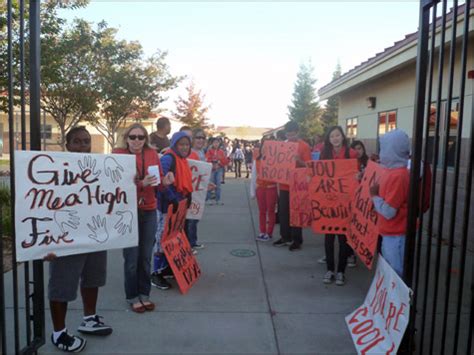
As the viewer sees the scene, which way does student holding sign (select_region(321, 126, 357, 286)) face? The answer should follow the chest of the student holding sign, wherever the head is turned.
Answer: toward the camera

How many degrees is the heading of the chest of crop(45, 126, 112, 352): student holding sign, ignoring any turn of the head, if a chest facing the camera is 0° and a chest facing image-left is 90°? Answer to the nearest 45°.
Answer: approximately 315°

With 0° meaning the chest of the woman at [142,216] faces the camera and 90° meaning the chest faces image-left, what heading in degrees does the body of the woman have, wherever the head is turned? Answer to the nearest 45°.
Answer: approximately 0°

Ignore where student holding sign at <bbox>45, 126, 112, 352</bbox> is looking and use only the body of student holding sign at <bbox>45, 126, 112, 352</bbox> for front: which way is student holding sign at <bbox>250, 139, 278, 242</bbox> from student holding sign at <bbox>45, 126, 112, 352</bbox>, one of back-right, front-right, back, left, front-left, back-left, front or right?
left

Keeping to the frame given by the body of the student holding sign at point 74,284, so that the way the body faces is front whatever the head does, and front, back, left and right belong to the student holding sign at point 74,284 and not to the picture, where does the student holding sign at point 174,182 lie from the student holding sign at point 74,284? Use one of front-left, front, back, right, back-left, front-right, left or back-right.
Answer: left

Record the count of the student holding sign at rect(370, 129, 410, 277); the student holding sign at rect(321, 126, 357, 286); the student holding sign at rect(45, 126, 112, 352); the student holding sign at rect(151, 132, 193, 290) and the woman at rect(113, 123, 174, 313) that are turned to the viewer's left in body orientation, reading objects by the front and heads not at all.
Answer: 1

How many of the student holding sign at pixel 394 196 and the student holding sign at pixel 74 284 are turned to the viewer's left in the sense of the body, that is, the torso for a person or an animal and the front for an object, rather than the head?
1

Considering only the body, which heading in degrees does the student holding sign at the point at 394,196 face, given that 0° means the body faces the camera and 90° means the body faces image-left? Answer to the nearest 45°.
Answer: approximately 90°

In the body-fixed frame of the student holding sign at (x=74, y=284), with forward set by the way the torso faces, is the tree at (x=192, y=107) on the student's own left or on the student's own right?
on the student's own left

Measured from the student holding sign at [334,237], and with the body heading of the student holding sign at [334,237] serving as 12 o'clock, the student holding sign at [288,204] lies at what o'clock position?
the student holding sign at [288,204] is roughly at 5 o'clock from the student holding sign at [334,237].

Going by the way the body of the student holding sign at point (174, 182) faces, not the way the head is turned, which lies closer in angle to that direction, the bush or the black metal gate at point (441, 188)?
the black metal gate

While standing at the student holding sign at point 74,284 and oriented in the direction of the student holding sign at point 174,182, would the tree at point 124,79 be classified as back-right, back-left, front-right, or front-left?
front-left

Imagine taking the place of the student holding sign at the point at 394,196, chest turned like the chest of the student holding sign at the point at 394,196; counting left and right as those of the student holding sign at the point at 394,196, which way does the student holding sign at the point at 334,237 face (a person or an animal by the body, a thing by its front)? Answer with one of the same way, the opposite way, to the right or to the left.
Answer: to the left

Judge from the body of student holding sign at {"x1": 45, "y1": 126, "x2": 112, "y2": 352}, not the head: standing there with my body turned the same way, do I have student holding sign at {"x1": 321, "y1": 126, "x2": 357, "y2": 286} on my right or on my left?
on my left

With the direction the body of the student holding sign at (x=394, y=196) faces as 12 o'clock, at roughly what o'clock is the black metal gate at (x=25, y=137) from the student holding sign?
The black metal gate is roughly at 11 o'clock from the student holding sign.
